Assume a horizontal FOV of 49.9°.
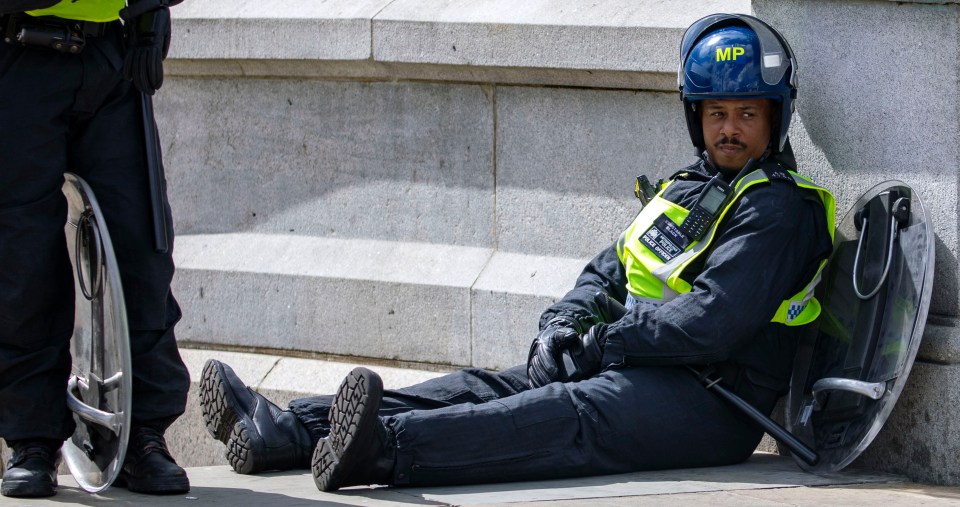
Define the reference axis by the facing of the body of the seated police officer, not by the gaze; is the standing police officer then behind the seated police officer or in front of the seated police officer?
in front

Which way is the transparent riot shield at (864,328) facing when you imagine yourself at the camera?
facing away from the viewer and to the right of the viewer

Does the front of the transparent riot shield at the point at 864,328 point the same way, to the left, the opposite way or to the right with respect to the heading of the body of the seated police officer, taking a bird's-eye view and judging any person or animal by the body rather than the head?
the opposite way

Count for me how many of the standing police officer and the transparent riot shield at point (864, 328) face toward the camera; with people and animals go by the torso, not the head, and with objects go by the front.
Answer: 1

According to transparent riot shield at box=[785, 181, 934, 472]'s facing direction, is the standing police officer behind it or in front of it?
behind

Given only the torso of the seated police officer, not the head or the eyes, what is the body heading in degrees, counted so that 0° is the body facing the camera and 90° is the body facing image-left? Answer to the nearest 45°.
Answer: approximately 45°

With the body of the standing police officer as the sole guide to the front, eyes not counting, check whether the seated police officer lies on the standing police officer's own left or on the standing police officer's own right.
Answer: on the standing police officer's own left

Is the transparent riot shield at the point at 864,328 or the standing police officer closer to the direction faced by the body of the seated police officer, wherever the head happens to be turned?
the standing police officer

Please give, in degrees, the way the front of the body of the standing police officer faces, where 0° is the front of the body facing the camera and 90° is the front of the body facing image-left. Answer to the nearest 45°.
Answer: approximately 0°

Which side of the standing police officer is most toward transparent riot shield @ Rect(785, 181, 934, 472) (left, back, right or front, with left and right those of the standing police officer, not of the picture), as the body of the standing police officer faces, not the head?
left
